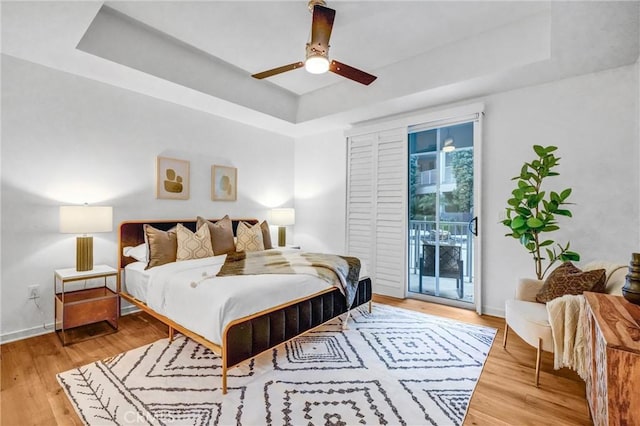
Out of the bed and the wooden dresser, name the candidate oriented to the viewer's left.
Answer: the wooden dresser

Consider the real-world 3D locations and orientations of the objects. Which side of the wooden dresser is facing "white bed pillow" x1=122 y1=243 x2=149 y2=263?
front

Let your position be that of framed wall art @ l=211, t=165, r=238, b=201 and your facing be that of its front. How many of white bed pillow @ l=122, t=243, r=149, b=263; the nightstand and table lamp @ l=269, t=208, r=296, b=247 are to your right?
2

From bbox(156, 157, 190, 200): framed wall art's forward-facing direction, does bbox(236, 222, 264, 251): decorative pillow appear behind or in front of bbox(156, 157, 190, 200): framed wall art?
in front

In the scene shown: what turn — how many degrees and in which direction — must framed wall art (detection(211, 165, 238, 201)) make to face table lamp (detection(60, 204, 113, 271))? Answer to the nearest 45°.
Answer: approximately 90° to its right

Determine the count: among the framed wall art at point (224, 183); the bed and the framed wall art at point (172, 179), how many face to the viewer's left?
0

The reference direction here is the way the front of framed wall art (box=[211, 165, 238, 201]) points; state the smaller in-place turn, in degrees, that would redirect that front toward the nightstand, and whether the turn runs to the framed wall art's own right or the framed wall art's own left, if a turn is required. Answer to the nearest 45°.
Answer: approximately 90° to the framed wall art's own right

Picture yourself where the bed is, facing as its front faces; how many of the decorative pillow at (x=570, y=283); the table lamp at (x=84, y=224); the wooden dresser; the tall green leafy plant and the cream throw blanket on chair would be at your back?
1

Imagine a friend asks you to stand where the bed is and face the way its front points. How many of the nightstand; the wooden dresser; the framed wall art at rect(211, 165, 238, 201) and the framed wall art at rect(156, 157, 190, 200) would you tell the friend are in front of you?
1

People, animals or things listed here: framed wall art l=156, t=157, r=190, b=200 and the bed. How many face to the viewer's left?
0

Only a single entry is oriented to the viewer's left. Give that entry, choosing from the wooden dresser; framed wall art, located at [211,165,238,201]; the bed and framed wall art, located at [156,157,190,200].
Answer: the wooden dresser

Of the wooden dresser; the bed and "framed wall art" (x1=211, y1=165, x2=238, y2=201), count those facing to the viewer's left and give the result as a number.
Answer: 1

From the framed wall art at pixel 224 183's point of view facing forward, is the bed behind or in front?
in front

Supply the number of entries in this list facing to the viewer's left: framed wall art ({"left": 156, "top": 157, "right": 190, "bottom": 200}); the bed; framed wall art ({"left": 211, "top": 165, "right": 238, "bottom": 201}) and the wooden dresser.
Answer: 1

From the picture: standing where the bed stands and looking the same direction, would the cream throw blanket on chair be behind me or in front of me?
in front

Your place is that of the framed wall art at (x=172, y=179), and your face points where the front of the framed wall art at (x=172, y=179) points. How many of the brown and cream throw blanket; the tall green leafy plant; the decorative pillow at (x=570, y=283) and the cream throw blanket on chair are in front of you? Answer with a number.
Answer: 4

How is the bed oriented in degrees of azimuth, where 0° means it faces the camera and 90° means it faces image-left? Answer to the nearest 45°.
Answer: approximately 315°

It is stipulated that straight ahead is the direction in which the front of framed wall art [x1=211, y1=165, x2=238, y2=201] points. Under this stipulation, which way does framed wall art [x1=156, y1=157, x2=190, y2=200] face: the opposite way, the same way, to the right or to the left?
the same way

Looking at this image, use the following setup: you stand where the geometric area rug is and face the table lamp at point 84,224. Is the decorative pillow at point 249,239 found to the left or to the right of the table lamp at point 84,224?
right

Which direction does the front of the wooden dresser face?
to the viewer's left
